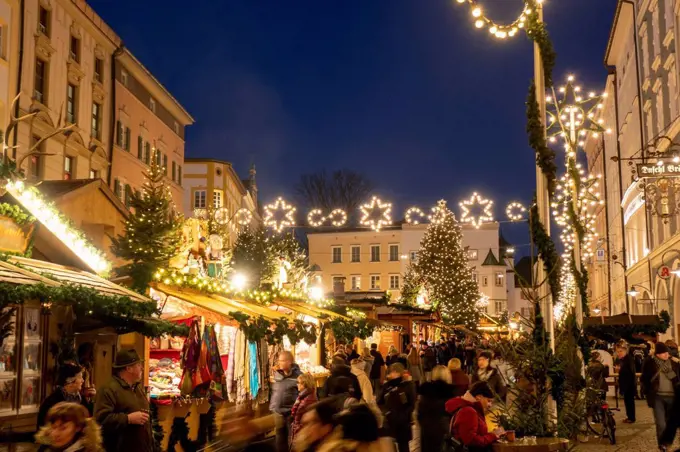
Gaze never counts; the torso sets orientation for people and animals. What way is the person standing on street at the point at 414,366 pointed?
away from the camera

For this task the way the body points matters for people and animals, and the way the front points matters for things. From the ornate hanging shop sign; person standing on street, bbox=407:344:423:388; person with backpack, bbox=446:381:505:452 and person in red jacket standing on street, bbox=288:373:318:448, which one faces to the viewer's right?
the person with backpack

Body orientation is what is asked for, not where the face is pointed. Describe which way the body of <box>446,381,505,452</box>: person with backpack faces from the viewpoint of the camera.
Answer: to the viewer's right

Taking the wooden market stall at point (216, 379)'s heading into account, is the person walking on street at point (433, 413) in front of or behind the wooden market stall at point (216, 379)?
in front

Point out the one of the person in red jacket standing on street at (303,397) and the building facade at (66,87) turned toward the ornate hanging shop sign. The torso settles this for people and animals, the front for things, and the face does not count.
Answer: the building facade

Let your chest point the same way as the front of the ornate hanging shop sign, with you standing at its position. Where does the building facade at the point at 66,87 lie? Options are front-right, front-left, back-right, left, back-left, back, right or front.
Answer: right

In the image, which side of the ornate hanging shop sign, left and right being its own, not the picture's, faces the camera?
front

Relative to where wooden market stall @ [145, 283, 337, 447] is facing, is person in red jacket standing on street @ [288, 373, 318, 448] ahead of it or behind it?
ahead

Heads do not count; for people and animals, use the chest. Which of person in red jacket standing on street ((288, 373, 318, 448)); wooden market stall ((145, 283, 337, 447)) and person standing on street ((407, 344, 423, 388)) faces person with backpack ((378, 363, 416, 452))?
the wooden market stall

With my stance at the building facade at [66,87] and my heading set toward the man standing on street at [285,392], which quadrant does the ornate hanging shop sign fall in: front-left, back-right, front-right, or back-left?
front-left

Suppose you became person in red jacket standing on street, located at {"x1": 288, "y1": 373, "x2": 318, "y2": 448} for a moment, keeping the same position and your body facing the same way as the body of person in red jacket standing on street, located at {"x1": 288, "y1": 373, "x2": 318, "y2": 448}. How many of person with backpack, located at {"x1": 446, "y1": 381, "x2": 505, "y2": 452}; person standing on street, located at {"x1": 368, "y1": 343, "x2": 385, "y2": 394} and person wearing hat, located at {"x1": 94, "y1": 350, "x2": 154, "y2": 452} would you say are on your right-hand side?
1

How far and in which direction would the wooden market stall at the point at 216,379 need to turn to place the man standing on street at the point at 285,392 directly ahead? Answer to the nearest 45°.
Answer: approximately 45° to its right

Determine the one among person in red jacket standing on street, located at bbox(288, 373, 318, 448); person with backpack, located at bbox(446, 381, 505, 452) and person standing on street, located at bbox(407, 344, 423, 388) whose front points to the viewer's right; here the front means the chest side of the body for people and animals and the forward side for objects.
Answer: the person with backpack

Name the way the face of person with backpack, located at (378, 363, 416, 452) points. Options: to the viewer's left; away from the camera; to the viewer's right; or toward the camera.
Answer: away from the camera
